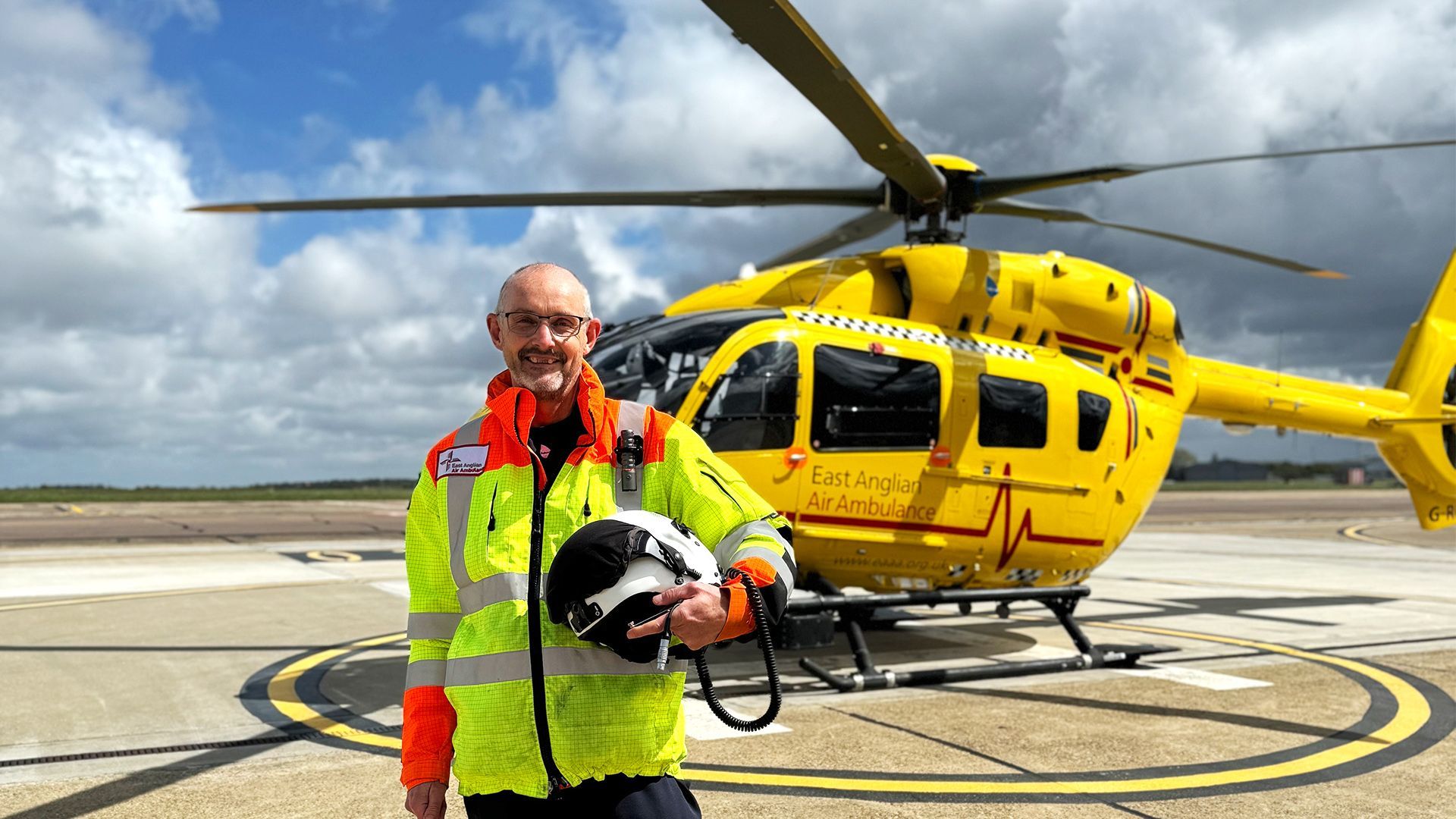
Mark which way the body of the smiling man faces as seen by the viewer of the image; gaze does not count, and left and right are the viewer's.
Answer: facing the viewer

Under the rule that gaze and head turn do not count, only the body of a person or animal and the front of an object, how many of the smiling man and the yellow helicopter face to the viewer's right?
0

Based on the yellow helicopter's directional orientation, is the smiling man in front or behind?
in front

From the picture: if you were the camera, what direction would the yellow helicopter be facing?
facing the viewer and to the left of the viewer

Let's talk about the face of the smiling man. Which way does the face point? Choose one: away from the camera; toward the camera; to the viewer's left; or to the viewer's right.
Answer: toward the camera

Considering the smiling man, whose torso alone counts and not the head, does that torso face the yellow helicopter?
no
